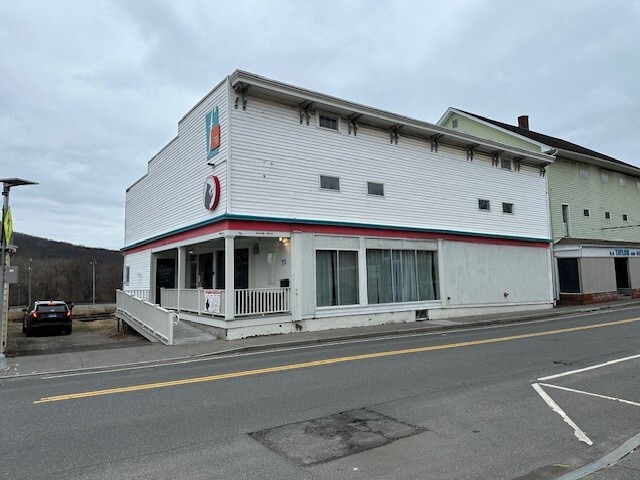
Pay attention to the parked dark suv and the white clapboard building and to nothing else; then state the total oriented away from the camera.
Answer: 1

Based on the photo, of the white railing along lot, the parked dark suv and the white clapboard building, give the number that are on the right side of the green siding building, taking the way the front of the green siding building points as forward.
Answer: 3

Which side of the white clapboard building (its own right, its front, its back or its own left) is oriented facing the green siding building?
left

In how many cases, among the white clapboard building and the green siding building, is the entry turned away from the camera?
0

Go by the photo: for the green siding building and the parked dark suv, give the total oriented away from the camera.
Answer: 1

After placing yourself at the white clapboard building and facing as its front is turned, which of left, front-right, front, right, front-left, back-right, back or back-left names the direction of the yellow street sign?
right

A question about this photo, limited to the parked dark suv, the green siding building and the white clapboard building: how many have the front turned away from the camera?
1

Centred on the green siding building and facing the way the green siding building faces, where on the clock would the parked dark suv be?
The parked dark suv is roughly at 3 o'clock from the green siding building.

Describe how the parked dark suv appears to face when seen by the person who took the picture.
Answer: facing away from the viewer

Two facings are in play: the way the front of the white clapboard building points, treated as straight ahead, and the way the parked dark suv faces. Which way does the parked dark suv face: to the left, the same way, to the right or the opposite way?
the opposite way

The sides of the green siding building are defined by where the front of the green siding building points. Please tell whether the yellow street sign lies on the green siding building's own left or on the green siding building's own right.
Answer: on the green siding building's own right

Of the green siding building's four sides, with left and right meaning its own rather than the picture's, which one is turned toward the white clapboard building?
right

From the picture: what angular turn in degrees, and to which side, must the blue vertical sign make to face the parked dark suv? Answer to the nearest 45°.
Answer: approximately 90° to its right

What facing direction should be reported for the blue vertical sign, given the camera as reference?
facing the viewer and to the left of the viewer

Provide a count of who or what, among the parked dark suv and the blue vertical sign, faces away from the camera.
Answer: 1

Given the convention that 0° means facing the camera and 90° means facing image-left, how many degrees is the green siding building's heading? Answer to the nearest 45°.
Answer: approximately 315°

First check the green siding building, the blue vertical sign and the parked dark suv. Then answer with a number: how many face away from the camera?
1
